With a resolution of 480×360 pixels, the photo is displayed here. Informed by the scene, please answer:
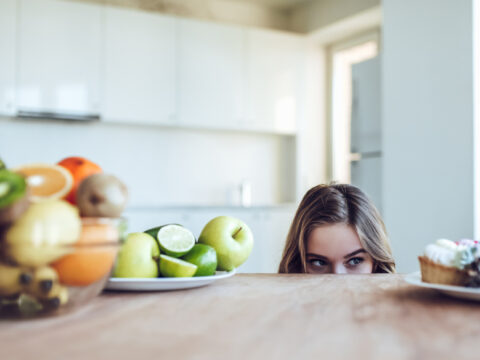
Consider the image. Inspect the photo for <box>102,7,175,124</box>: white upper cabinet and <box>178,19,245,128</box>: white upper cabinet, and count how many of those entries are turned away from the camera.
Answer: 0

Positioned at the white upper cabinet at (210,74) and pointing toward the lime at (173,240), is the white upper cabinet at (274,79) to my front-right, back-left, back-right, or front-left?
back-left

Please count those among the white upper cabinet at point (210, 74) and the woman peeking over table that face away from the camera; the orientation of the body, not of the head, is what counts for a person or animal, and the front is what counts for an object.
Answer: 0

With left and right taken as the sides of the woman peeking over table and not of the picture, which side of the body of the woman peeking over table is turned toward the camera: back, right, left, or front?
front

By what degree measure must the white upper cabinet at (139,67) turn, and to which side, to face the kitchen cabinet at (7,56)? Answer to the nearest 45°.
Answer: approximately 135° to its right

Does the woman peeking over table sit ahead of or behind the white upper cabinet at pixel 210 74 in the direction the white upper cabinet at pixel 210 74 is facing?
ahead

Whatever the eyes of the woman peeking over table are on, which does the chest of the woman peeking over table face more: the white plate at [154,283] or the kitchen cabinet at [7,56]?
the white plate

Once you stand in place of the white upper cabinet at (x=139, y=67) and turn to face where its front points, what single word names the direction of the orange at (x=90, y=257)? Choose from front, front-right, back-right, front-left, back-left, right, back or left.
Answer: front-right

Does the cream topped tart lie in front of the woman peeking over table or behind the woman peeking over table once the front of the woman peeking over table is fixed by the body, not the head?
in front

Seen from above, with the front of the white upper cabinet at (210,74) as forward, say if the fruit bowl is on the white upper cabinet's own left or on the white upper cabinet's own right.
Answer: on the white upper cabinet's own right

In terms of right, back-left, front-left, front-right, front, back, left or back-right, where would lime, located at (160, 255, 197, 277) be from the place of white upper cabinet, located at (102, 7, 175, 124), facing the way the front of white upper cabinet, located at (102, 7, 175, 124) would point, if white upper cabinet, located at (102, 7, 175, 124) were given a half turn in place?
back-left

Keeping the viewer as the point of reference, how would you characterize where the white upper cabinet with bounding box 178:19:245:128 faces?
facing the viewer and to the right of the viewer

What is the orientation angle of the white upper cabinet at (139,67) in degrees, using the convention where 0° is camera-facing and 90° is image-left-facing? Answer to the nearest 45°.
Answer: approximately 315°
